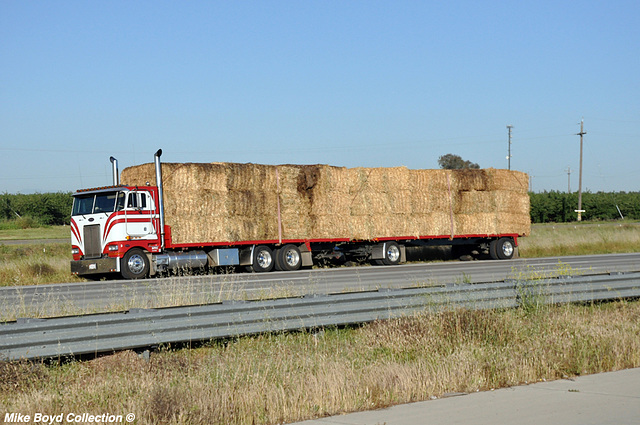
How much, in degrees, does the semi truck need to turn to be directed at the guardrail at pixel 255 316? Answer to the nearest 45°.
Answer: approximately 45° to its left

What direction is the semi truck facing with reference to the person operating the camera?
facing the viewer and to the left of the viewer
